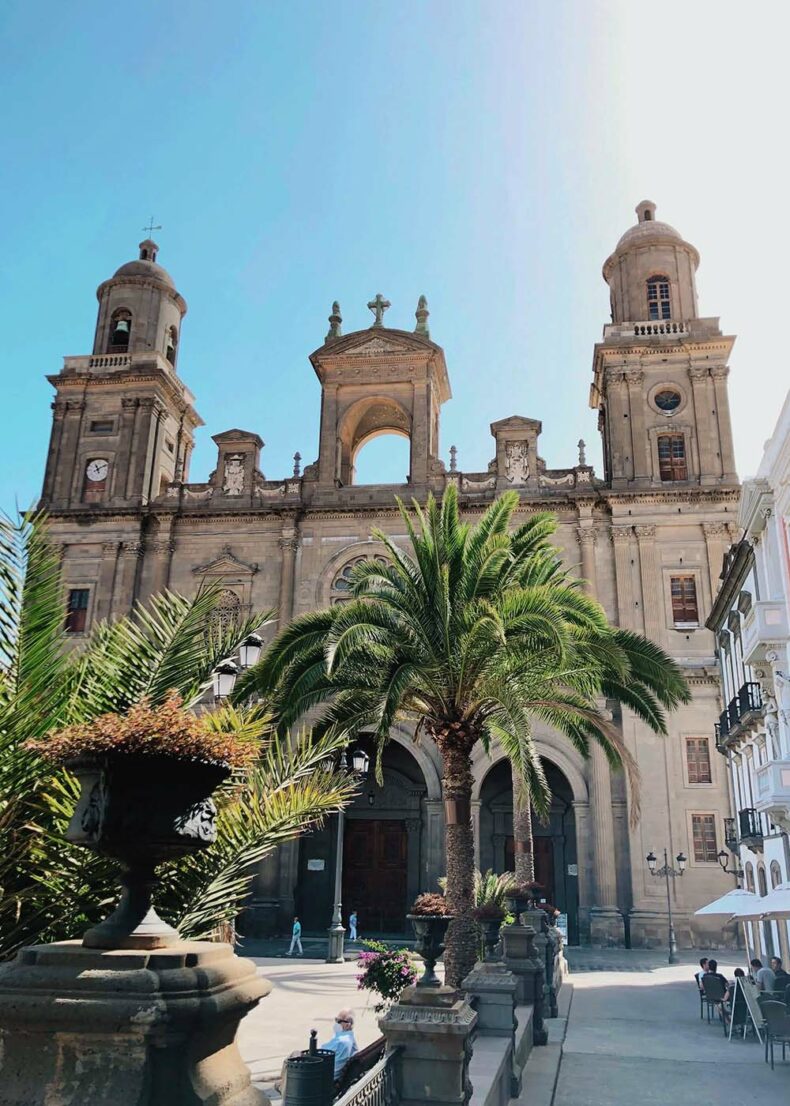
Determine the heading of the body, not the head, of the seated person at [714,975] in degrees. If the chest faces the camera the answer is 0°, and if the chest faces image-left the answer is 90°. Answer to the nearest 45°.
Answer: approximately 270°

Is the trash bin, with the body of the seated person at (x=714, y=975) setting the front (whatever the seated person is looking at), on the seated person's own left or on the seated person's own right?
on the seated person's own right

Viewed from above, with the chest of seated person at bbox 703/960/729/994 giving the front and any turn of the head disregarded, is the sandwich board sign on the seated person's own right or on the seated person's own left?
on the seated person's own right

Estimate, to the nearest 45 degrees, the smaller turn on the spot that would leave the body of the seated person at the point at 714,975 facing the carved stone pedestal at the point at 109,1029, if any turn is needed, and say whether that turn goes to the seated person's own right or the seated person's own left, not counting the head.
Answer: approximately 90° to the seated person's own right

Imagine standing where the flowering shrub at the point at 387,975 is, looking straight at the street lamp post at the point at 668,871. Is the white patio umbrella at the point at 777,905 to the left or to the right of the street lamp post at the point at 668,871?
right

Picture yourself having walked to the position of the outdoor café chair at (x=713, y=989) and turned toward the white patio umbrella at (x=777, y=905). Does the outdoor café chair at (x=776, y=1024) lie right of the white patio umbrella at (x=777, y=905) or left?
right

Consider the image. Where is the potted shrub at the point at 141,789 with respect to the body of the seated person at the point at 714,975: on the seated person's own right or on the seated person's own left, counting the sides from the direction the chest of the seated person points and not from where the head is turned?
on the seated person's own right

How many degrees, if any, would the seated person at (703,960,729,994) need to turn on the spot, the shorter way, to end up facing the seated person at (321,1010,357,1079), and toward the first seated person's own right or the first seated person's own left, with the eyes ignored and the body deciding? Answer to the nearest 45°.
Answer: approximately 135° to the first seated person's own left
